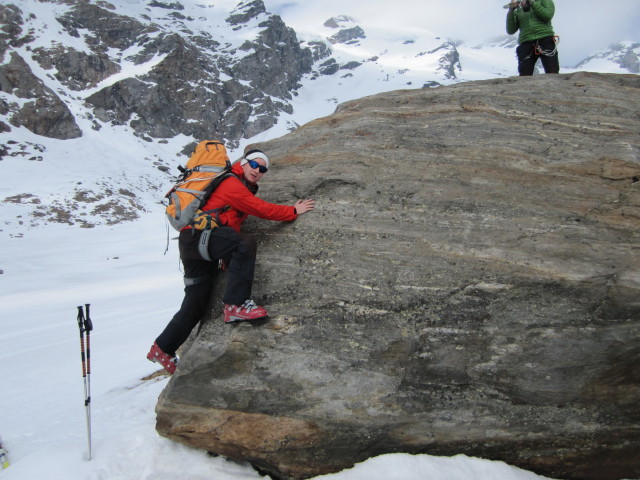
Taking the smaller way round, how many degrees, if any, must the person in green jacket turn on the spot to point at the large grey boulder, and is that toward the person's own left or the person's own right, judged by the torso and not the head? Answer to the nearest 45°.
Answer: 0° — they already face it

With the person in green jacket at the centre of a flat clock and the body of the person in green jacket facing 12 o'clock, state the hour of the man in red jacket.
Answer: The man in red jacket is roughly at 1 o'clock from the person in green jacket.

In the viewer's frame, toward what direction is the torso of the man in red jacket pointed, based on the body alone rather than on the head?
to the viewer's right

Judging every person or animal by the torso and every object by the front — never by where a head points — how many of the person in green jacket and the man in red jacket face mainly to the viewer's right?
1
